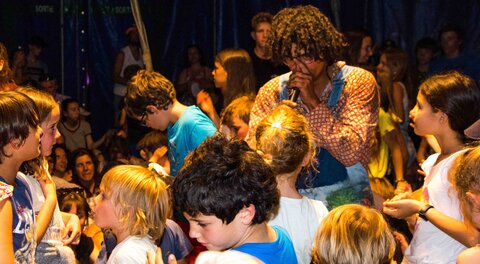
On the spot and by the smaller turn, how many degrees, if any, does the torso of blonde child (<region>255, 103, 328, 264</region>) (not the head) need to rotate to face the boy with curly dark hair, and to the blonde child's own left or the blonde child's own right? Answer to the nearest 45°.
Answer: approximately 180°

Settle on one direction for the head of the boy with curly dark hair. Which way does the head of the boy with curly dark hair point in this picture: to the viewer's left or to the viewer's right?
to the viewer's left

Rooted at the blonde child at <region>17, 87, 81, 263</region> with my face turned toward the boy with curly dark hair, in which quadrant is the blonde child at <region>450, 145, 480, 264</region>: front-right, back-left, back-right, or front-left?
front-left

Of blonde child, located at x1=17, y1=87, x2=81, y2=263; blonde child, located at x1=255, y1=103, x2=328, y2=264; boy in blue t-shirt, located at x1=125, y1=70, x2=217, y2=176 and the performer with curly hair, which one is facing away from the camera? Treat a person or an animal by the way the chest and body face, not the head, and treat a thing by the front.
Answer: blonde child, located at x1=255, y1=103, x2=328, y2=264

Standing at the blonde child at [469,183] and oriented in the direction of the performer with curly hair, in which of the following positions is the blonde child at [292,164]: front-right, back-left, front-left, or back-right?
front-left

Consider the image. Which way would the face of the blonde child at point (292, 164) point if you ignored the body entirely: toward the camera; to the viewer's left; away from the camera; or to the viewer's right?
away from the camera

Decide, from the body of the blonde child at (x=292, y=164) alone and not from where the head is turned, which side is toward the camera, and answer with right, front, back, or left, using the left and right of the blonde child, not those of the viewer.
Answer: back

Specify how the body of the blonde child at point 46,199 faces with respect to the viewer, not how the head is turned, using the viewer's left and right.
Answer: facing to the right of the viewer
